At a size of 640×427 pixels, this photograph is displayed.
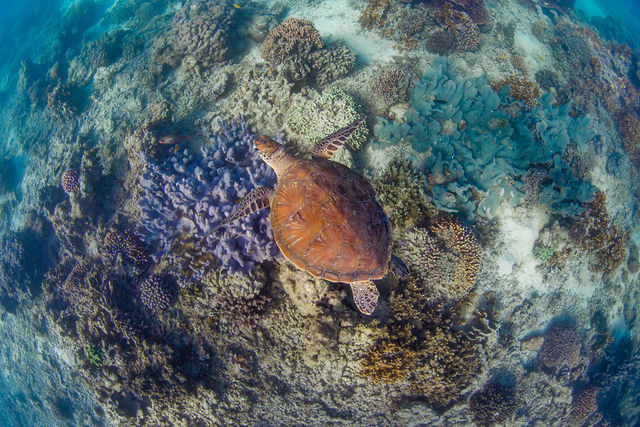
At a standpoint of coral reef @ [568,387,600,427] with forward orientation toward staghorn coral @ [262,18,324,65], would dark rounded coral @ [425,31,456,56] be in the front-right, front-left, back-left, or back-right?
front-right

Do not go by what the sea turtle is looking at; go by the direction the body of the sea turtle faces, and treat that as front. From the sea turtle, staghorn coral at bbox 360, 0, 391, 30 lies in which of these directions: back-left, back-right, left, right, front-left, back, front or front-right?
front-right

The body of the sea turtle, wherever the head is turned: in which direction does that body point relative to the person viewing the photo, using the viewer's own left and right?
facing away from the viewer and to the left of the viewer

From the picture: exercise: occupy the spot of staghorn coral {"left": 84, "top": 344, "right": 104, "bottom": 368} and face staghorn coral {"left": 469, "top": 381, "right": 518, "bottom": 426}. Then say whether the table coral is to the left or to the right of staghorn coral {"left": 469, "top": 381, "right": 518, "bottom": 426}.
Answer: left

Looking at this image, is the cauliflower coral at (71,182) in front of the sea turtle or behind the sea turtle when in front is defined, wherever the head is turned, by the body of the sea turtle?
in front

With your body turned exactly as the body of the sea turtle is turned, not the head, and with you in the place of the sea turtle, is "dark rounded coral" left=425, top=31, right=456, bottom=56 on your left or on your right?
on your right

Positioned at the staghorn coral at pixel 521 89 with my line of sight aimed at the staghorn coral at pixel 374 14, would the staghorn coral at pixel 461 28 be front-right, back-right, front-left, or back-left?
front-right
